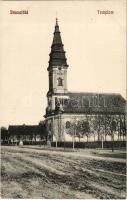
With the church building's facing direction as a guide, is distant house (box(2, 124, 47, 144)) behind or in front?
in front

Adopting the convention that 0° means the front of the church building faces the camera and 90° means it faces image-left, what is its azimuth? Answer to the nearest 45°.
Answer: approximately 90°
